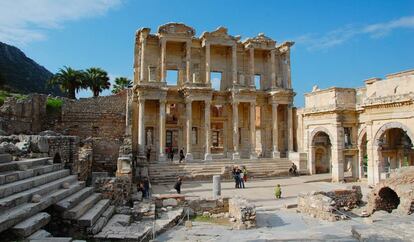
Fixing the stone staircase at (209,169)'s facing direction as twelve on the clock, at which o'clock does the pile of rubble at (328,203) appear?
The pile of rubble is roughly at 11 o'clock from the stone staircase.

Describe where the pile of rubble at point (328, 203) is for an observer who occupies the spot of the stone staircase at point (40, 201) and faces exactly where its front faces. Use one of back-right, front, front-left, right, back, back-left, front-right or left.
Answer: front-left

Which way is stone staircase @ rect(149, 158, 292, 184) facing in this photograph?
toward the camera

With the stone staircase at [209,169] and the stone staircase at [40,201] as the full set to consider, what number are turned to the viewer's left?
0

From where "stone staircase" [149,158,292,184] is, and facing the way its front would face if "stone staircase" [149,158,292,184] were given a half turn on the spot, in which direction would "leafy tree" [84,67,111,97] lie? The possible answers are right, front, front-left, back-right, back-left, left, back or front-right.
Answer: front-left

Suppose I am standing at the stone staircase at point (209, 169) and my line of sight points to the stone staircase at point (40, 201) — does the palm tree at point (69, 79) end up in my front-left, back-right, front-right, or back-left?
back-right

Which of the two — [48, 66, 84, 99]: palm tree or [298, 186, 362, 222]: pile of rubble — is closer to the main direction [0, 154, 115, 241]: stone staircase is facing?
the pile of rubble

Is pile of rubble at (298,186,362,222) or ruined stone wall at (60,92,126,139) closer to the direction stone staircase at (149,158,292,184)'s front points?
the pile of rubble

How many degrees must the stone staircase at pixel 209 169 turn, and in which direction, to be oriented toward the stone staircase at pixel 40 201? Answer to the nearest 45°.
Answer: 0° — it already faces it

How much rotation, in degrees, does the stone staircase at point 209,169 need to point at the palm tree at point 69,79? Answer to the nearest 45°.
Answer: approximately 135° to its right

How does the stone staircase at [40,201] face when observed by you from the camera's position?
facing the viewer and to the right of the viewer

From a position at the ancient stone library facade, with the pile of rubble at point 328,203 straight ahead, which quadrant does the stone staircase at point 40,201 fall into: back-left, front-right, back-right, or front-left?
front-right

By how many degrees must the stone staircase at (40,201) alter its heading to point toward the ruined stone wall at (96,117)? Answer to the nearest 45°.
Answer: approximately 135° to its left

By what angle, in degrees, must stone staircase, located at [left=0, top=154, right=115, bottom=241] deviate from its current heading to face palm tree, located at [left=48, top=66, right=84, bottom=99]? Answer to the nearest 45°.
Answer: approximately 135° to its left

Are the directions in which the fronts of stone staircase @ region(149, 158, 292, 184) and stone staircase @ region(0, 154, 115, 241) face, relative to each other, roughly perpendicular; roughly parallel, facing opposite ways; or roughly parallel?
roughly perpendicular

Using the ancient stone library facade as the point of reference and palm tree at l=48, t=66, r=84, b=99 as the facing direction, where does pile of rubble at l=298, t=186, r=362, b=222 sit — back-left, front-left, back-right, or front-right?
back-left
